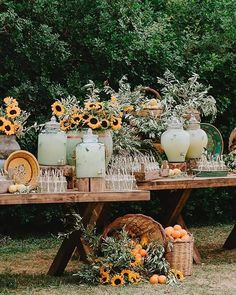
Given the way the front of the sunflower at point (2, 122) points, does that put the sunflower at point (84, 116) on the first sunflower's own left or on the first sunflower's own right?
on the first sunflower's own left

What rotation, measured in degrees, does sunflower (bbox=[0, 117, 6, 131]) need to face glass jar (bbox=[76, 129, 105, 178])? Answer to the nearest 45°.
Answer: approximately 90° to its left

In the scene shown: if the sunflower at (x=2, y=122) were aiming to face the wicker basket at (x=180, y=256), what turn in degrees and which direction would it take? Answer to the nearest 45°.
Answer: approximately 90° to its left
